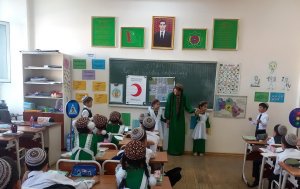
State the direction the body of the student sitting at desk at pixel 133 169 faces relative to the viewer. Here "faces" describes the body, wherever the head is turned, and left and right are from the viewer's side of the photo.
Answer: facing away from the viewer

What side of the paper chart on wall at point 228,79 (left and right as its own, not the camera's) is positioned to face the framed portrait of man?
right

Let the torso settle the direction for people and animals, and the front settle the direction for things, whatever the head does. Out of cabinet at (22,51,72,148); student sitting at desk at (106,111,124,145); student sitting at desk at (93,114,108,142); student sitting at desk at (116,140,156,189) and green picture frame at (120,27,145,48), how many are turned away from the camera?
3

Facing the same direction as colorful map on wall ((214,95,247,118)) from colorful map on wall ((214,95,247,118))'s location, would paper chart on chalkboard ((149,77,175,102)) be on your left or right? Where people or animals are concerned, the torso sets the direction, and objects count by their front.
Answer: on your right

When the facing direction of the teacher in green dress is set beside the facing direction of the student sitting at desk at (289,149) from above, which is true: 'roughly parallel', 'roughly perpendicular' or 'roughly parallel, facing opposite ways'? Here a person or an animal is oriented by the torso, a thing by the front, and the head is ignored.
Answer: roughly parallel, facing opposite ways

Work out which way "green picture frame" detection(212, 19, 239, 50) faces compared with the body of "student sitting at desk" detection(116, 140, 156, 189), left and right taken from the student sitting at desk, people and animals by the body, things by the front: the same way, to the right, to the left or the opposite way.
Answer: the opposite way

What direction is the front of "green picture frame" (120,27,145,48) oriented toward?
toward the camera

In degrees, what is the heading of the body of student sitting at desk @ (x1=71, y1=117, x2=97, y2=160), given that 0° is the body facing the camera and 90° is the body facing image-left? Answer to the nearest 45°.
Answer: approximately 180°

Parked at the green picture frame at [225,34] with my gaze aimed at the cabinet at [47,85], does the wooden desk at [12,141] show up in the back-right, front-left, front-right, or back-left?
front-left

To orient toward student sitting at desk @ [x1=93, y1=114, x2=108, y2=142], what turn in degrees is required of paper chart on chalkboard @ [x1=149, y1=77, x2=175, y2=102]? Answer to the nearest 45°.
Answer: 0° — it already faces them

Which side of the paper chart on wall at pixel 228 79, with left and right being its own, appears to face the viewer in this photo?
front

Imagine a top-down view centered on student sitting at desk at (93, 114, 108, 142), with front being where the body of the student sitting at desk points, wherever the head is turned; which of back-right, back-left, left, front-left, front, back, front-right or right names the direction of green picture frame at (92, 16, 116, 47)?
front

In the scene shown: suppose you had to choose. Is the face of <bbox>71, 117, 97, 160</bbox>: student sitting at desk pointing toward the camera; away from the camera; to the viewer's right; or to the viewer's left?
away from the camera

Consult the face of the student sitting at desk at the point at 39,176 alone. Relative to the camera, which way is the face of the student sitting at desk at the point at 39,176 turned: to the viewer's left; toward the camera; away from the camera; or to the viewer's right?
away from the camera

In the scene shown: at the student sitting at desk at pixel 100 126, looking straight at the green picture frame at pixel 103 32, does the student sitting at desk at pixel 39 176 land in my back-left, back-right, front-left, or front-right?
back-left

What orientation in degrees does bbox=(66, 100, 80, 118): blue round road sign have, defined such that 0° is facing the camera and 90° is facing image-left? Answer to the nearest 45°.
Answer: approximately 0°

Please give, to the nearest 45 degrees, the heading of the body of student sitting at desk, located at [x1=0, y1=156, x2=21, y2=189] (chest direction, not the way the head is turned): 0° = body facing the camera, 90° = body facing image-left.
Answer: approximately 225°

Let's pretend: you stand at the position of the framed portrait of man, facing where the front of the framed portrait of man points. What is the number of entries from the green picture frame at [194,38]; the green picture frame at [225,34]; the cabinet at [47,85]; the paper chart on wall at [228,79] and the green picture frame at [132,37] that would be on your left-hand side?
3

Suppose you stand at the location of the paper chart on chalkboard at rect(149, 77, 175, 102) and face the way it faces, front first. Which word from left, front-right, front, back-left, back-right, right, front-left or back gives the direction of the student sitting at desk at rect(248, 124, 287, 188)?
front-left

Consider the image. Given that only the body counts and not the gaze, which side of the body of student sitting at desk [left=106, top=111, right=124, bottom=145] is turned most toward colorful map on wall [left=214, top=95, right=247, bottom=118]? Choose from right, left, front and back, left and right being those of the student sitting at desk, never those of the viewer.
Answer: right

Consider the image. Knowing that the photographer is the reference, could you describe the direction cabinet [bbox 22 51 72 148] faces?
facing the viewer
